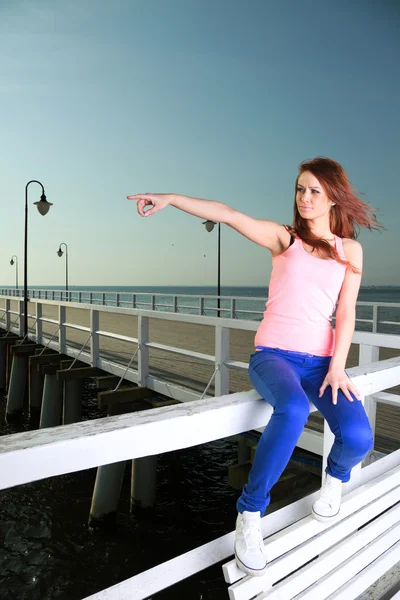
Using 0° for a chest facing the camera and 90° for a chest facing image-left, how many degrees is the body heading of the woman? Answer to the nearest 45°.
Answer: approximately 0°

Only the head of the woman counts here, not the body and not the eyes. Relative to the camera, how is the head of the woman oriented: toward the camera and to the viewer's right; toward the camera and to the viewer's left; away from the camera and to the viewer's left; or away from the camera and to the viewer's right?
toward the camera and to the viewer's left

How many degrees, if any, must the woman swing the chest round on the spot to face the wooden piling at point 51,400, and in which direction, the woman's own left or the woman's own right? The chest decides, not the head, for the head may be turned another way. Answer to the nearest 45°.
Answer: approximately 135° to the woman's own right

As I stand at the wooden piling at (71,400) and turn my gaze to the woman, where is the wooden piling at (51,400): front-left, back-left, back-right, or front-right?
back-right

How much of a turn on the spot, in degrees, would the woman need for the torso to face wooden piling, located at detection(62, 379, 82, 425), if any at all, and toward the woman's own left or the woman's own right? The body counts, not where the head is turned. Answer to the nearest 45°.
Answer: approximately 135° to the woman's own right
